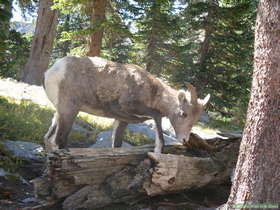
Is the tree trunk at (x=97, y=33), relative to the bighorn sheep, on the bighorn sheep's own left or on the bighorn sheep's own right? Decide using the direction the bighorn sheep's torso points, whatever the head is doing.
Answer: on the bighorn sheep's own left

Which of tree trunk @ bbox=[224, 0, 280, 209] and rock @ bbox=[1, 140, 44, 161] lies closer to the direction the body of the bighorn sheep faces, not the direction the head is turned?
the tree trunk

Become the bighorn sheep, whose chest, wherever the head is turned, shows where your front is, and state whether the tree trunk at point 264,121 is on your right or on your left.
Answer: on your right

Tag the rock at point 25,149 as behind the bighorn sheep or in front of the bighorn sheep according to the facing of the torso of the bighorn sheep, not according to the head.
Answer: behind

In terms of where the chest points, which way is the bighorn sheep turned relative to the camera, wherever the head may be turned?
to the viewer's right
